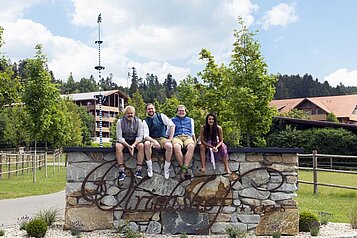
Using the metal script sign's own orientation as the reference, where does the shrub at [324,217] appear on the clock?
The shrub is roughly at 8 o'clock from the metal script sign.

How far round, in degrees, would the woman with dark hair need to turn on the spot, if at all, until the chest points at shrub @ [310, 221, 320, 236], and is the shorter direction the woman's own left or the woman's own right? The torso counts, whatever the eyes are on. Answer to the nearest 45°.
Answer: approximately 90° to the woman's own left

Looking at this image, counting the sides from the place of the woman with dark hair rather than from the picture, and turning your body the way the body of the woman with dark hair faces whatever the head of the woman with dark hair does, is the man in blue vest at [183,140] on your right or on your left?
on your right

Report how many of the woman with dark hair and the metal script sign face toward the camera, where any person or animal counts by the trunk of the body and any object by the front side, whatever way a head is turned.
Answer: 2

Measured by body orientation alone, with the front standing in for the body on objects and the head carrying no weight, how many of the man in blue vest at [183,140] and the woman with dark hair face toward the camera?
2

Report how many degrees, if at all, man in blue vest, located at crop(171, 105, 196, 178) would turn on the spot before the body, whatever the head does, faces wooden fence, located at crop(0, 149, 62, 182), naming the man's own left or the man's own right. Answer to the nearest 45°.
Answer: approximately 135° to the man's own right

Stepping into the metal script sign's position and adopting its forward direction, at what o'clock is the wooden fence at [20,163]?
The wooden fence is roughly at 5 o'clock from the metal script sign.

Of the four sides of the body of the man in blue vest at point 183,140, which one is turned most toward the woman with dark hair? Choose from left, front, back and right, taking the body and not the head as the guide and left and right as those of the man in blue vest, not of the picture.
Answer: left

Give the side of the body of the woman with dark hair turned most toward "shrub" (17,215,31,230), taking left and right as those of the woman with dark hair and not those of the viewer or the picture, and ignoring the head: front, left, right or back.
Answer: right

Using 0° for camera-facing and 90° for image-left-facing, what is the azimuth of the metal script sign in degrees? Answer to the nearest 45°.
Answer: approximately 0°
